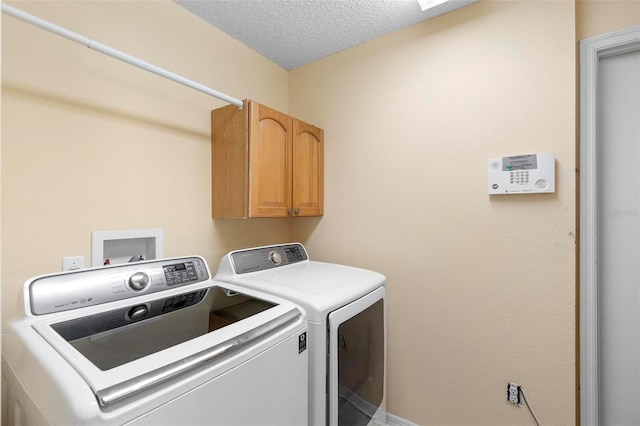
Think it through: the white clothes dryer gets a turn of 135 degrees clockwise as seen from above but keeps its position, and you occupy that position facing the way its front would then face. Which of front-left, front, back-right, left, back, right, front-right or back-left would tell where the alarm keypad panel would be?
back

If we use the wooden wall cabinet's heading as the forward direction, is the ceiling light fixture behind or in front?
in front

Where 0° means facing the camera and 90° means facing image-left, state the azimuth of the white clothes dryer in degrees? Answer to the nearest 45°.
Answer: approximately 315°

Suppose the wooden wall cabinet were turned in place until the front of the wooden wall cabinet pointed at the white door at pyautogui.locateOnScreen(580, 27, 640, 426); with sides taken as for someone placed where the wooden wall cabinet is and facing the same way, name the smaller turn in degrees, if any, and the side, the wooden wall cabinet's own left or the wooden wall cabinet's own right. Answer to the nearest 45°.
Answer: approximately 45° to the wooden wall cabinet's own left

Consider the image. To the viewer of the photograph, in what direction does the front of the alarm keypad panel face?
facing the viewer

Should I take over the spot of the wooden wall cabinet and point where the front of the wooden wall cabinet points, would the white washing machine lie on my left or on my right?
on my right

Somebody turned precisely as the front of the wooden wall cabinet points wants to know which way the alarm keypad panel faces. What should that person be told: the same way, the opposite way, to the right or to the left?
to the right

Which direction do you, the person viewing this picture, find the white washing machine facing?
facing the viewer and to the right of the viewer
